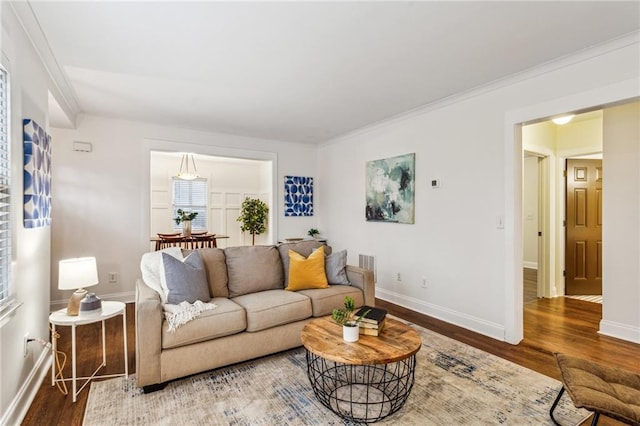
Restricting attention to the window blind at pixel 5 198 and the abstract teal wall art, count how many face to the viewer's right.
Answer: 1

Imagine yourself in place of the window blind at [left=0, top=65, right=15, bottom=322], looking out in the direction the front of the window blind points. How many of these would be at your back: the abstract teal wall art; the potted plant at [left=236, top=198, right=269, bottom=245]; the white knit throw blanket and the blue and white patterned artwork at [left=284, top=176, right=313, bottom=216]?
0

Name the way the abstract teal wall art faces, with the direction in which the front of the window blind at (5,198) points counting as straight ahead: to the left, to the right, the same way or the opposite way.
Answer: the opposite way

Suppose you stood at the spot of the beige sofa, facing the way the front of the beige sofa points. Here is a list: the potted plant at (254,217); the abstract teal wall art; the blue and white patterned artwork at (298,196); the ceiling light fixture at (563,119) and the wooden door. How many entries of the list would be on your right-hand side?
0

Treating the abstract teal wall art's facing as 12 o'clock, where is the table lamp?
The table lamp is roughly at 12 o'clock from the abstract teal wall art.

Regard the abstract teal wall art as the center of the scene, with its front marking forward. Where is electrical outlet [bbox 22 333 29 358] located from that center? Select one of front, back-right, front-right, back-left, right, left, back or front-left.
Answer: front

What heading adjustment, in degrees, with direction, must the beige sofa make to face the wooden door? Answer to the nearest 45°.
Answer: approximately 45° to its left

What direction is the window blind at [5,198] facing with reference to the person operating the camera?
facing to the right of the viewer

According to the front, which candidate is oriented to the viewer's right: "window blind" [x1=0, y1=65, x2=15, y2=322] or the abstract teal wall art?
the window blind

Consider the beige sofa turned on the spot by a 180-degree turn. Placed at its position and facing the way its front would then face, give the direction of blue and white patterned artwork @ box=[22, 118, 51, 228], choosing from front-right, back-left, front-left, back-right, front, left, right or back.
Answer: front-left

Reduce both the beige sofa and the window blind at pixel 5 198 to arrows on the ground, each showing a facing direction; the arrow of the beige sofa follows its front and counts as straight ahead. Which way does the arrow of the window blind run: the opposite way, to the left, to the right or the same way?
to the left

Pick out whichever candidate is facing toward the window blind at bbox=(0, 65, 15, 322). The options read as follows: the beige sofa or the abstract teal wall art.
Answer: the abstract teal wall art

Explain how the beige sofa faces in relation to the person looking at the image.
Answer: facing the viewer and to the right of the viewer

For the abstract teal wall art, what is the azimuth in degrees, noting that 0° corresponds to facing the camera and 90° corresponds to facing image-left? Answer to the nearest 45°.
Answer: approximately 45°

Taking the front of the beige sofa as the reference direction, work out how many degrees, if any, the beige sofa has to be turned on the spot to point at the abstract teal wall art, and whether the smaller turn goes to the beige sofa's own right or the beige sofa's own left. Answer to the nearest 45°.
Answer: approximately 90° to the beige sofa's own left

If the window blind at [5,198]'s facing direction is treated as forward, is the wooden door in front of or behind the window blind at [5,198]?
in front

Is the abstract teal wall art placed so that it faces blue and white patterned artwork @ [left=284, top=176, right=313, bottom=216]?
no

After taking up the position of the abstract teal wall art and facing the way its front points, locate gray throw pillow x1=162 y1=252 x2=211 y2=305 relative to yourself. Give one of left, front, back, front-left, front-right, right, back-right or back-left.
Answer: front

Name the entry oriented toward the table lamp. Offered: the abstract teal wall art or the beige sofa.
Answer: the abstract teal wall art
